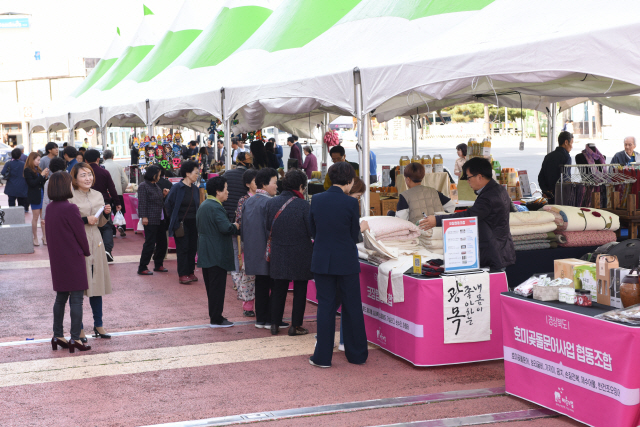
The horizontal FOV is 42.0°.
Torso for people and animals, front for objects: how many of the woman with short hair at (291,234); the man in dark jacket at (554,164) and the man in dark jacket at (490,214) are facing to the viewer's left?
1

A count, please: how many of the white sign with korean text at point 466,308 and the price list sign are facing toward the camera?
2

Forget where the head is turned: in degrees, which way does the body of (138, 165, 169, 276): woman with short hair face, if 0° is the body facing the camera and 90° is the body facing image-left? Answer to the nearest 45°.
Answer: approximately 270°

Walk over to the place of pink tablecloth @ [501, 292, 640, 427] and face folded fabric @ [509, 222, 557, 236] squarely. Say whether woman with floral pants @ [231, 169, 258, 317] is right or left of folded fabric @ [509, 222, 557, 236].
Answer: left

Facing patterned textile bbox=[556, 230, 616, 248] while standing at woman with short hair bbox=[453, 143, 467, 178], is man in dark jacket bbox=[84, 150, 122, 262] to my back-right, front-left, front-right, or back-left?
front-right

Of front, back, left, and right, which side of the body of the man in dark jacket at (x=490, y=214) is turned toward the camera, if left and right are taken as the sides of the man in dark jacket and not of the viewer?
left

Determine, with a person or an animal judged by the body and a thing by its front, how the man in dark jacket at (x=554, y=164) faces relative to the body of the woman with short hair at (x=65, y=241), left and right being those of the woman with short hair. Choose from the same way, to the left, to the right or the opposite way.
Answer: to the right

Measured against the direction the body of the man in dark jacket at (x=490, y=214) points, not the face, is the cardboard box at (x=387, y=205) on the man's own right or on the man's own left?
on the man's own right

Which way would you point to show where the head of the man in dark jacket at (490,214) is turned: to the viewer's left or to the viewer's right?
to the viewer's left

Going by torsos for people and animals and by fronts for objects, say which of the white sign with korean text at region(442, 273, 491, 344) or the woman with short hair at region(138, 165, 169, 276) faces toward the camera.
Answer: the white sign with korean text

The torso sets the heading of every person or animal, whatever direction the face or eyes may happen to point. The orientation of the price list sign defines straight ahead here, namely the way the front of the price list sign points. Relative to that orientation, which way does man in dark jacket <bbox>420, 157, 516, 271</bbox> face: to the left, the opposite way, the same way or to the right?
to the right

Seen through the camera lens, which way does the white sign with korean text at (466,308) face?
facing the viewer

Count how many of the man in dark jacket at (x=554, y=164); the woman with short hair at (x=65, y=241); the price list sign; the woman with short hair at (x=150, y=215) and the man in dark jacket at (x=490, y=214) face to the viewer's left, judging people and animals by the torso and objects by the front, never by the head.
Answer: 1
